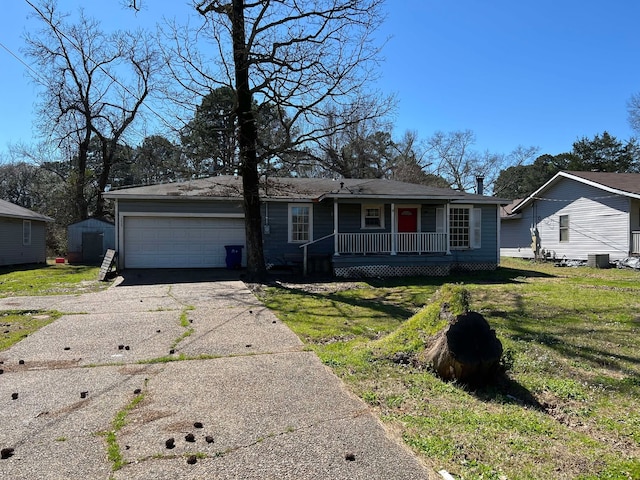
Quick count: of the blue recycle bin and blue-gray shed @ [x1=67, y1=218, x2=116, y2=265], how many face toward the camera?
2

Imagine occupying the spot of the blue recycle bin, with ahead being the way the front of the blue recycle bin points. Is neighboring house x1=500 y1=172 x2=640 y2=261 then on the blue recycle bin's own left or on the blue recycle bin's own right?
on the blue recycle bin's own left

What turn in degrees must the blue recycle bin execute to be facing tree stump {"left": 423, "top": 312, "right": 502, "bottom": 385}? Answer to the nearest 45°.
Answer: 0° — it already faces it

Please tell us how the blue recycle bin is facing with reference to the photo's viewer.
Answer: facing the viewer

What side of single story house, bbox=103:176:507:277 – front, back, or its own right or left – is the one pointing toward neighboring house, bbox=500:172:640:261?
left

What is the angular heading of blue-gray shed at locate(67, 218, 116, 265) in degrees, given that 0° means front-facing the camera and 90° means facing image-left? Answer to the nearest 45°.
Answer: approximately 0°

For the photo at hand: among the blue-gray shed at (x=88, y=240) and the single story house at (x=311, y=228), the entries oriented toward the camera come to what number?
2

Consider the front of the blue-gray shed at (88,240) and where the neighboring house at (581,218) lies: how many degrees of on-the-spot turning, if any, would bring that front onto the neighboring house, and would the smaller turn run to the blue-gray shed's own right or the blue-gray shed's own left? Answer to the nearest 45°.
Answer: approximately 45° to the blue-gray shed's own left

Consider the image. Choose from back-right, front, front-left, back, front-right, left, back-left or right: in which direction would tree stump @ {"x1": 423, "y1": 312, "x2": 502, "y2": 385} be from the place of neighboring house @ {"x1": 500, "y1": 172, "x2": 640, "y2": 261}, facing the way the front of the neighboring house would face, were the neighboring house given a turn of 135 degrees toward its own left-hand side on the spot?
back

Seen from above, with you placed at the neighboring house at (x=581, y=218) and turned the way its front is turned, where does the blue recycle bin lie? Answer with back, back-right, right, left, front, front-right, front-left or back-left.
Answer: right

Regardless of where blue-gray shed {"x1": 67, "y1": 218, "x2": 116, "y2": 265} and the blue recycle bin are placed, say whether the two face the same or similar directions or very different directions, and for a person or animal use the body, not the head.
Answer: same or similar directions

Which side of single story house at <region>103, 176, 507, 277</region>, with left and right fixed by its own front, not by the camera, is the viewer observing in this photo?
front

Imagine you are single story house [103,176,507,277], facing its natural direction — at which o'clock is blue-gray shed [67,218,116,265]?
The blue-gray shed is roughly at 4 o'clock from the single story house.

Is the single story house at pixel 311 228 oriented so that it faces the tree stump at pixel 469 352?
yes
